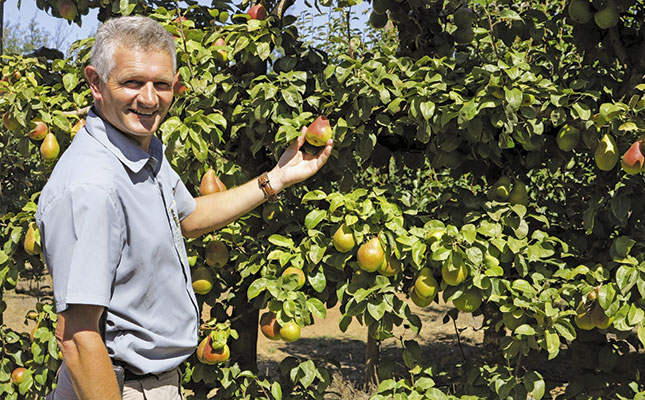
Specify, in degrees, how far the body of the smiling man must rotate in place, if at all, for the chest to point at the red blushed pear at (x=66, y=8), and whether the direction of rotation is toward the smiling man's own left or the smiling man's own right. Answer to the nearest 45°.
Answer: approximately 135° to the smiling man's own left

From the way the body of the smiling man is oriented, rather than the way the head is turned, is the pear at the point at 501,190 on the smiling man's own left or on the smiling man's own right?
on the smiling man's own left

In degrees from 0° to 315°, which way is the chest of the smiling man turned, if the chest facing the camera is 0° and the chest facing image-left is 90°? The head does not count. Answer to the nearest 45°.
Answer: approximately 315°

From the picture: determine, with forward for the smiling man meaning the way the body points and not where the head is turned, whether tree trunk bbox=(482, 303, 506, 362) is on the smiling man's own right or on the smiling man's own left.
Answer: on the smiling man's own left

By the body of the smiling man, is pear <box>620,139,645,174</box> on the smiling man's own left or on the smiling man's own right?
on the smiling man's own left

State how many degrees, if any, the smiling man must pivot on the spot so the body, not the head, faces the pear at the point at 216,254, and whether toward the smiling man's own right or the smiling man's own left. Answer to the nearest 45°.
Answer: approximately 135° to the smiling man's own left

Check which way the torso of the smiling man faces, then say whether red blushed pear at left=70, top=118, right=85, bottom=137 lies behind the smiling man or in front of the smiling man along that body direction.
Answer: behind

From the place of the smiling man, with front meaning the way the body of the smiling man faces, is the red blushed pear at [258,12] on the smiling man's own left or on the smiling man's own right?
on the smiling man's own left
